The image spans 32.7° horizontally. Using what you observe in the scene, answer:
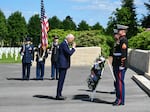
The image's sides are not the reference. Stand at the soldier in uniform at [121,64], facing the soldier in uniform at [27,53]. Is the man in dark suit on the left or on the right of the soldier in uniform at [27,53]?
left

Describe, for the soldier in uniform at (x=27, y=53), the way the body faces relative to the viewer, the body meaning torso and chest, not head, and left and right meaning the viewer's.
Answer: facing the viewer

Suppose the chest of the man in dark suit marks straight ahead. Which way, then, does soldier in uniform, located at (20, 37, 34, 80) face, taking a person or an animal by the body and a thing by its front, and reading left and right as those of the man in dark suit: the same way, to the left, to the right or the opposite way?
to the right

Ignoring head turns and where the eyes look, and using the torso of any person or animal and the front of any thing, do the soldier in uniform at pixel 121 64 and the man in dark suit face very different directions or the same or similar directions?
very different directions

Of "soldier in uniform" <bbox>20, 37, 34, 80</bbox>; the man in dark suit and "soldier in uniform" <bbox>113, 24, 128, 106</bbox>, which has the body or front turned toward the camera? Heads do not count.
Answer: "soldier in uniform" <bbox>20, 37, 34, 80</bbox>

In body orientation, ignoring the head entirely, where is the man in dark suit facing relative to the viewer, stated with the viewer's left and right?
facing to the right of the viewer

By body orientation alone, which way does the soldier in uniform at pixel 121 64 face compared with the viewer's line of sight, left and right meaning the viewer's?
facing to the left of the viewer

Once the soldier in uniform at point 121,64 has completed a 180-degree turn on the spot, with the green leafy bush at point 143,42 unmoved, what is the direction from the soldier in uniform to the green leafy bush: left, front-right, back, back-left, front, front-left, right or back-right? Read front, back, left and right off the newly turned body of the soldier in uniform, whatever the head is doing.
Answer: left
